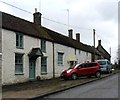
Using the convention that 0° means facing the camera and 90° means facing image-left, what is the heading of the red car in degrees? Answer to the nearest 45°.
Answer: approximately 45°

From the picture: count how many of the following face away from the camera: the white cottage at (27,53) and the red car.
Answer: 0

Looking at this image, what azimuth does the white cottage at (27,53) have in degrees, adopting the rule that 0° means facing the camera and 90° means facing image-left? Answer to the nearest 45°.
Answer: approximately 315°

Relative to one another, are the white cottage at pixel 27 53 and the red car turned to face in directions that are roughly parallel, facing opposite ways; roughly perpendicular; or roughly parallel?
roughly perpendicular
